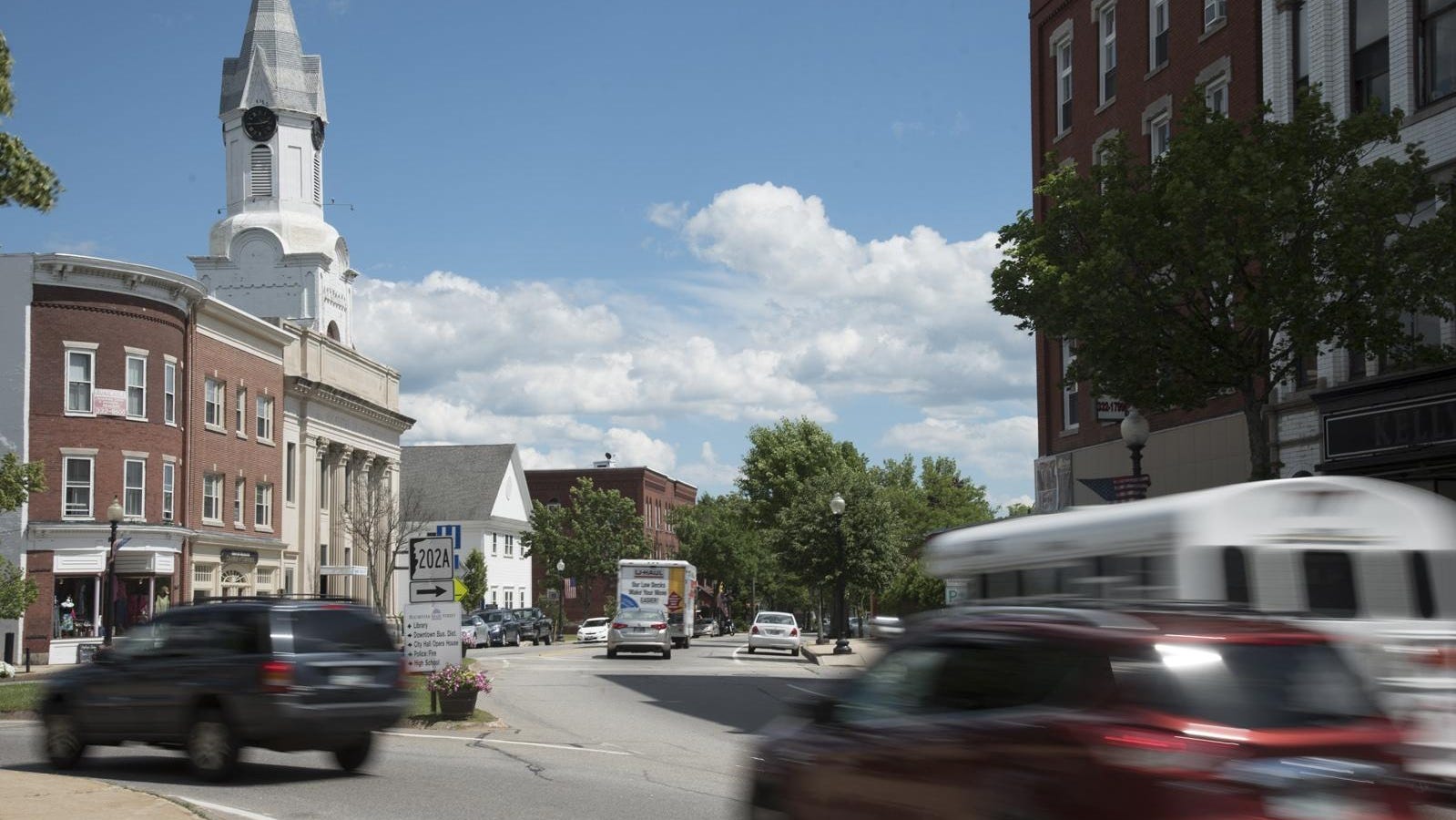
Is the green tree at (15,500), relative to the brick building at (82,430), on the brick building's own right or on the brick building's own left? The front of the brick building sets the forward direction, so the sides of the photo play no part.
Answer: on the brick building's own right

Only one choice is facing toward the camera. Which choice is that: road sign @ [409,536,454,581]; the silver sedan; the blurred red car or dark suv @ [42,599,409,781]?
the road sign

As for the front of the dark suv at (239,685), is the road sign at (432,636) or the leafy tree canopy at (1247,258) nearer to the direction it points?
the road sign

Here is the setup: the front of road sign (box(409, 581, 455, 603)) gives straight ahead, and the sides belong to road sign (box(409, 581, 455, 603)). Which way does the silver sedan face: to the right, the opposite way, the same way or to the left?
the opposite way

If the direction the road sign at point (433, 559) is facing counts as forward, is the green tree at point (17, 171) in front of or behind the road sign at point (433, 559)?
in front

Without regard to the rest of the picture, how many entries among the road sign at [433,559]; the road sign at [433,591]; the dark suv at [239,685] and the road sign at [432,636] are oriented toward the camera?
3

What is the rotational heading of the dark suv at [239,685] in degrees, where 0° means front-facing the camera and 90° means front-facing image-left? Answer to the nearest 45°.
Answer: approximately 135°

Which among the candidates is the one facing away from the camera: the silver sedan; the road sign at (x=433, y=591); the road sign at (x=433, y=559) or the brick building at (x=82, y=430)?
the silver sedan

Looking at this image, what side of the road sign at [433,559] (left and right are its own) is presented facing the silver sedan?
back

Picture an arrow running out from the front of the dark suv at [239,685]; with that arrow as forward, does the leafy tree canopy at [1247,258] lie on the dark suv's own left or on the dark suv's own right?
on the dark suv's own right

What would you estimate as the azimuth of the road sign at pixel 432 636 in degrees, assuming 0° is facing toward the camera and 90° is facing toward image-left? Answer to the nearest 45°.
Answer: approximately 0°

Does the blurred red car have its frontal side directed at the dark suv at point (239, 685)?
yes
